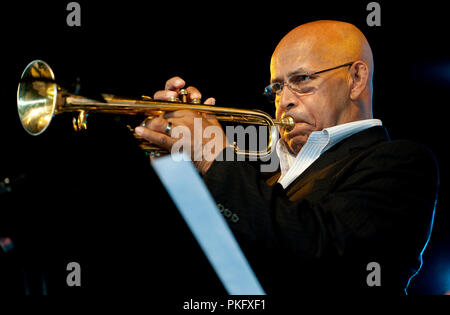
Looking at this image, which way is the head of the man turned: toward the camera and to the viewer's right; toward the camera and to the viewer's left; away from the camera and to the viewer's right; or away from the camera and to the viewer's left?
toward the camera and to the viewer's left

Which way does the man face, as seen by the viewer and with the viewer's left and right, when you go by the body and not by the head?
facing the viewer and to the left of the viewer
